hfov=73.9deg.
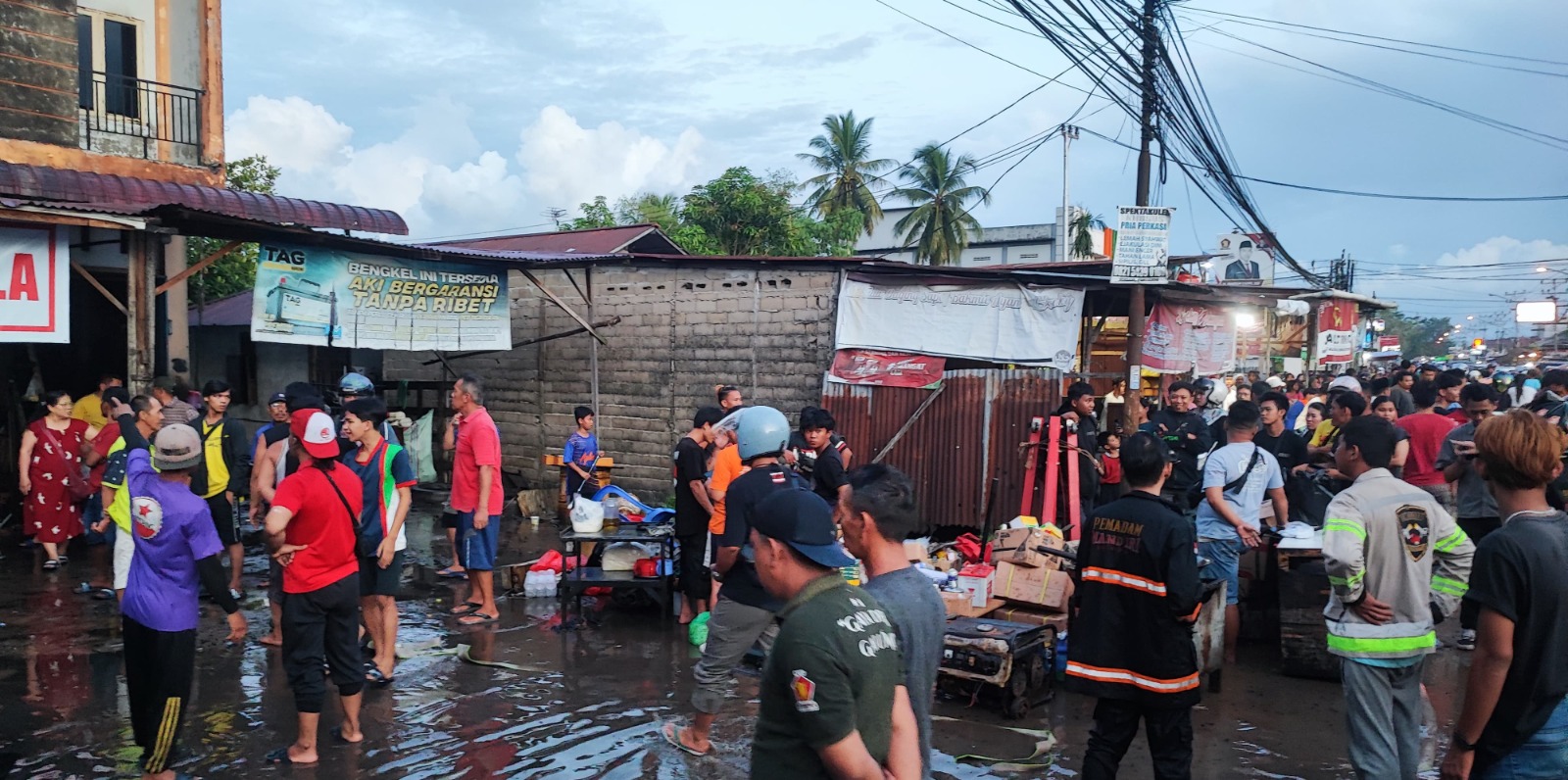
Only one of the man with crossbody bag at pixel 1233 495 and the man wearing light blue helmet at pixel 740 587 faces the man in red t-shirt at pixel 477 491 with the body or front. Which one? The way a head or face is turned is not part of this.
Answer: the man wearing light blue helmet

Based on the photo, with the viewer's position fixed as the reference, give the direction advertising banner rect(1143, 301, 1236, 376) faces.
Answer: facing the viewer

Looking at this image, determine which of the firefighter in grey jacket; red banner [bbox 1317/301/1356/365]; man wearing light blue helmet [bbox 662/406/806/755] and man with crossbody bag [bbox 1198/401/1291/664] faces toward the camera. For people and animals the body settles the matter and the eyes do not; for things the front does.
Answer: the red banner

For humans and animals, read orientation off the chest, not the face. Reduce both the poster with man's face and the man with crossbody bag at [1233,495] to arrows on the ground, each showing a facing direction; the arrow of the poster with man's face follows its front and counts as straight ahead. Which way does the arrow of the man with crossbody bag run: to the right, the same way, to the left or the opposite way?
the opposite way

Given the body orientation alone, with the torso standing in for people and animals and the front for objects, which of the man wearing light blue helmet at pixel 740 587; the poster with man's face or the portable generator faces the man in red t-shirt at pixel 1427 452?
the poster with man's face

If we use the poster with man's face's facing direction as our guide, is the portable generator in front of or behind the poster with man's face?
in front

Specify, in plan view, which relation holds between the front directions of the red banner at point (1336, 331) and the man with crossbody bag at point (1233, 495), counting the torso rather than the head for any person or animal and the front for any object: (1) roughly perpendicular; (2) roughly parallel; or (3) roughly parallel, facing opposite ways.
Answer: roughly parallel, facing opposite ways

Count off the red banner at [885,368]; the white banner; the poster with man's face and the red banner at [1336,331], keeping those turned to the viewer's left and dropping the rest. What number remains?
0

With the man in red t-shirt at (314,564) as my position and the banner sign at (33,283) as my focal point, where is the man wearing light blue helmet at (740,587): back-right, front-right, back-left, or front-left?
back-right

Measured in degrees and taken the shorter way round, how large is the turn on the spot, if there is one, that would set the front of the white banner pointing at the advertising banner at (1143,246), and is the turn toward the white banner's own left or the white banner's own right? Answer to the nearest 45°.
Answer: approximately 45° to the white banner's own left

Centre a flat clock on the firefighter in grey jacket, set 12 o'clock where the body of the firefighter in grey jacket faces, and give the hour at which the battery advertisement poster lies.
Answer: The battery advertisement poster is roughly at 11 o'clock from the firefighter in grey jacket.

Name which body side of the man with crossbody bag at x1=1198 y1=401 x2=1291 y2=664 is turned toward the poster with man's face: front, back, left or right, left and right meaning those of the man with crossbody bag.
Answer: front

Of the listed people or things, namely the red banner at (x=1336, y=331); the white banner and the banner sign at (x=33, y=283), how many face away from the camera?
0

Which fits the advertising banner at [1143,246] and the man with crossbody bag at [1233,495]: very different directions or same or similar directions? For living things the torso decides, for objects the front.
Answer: very different directions

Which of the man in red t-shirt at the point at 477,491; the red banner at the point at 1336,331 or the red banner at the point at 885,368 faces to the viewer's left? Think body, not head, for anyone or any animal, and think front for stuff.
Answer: the man in red t-shirt

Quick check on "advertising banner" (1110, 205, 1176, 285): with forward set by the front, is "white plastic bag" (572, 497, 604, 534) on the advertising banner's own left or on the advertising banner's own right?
on the advertising banner's own right

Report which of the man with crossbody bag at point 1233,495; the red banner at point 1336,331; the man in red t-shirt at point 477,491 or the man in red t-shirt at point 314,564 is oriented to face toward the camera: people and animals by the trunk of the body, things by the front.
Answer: the red banner

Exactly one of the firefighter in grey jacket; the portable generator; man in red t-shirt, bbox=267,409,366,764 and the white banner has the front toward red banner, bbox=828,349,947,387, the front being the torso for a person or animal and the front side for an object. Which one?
the firefighter in grey jacket

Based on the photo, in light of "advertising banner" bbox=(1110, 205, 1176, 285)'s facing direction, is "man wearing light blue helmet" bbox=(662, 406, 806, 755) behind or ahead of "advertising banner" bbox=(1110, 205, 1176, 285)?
ahead

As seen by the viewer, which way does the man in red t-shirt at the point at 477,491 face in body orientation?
to the viewer's left

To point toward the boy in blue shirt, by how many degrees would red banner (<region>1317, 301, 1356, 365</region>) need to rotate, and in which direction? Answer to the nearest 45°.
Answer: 0° — it already faces them

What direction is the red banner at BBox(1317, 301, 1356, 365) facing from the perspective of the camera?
toward the camera

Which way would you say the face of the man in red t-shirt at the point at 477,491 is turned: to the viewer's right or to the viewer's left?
to the viewer's left
